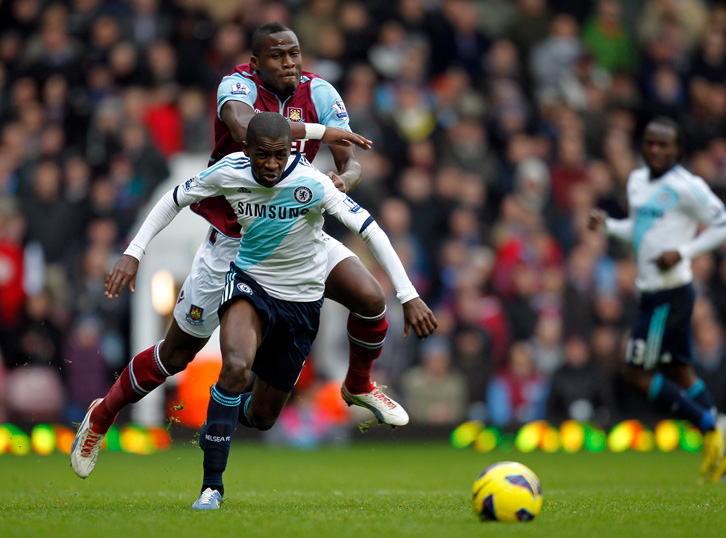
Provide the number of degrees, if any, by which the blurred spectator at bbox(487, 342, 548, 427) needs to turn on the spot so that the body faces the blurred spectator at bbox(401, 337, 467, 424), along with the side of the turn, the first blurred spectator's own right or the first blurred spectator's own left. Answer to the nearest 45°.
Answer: approximately 90° to the first blurred spectator's own right

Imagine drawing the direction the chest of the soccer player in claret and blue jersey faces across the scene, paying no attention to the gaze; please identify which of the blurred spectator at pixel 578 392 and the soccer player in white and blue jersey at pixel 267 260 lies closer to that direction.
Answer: the soccer player in white and blue jersey

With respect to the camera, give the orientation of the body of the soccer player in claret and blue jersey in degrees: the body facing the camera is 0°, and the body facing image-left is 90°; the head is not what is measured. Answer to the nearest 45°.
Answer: approximately 315°

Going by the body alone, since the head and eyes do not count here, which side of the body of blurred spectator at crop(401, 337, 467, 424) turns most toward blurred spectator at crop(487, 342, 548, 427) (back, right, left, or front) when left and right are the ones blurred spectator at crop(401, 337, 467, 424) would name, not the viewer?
left
